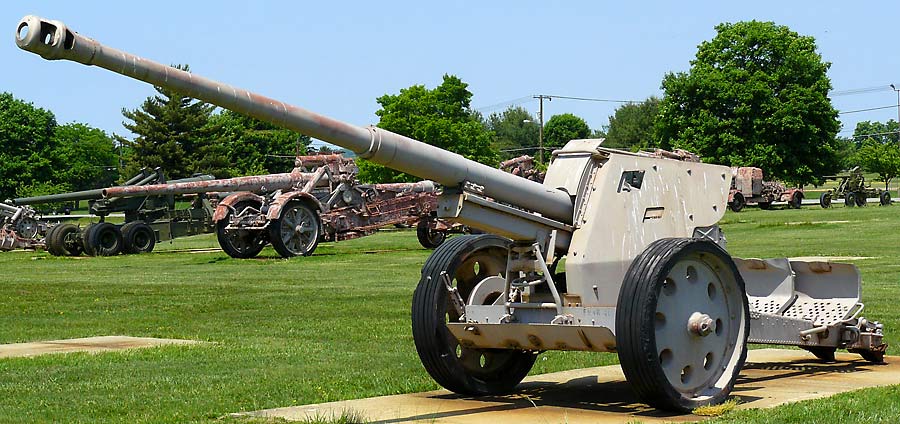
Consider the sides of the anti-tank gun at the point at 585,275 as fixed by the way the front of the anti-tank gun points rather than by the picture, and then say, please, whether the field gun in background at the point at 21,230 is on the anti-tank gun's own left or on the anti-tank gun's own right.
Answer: on the anti-tank gun's own right

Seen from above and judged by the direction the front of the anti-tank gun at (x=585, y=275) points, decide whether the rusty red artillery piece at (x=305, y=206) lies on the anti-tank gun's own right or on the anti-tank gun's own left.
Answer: on the anti-tank gun's own right

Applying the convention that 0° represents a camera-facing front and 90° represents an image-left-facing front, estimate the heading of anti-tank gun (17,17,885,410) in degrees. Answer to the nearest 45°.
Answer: approximately 45°
